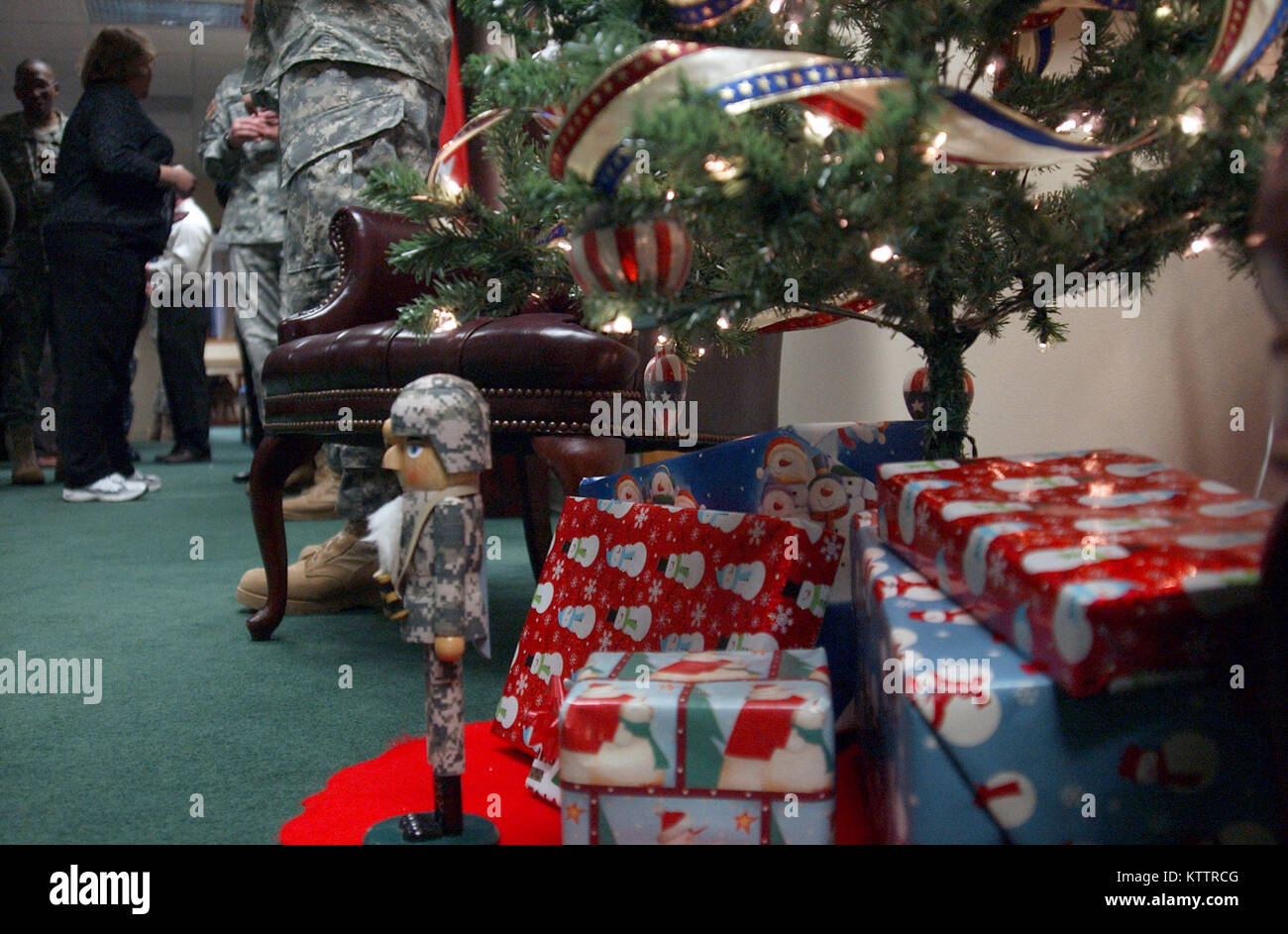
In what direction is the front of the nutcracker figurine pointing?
to the viewer's left

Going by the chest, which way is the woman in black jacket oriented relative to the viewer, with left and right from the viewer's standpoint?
facing to the right of the viewer

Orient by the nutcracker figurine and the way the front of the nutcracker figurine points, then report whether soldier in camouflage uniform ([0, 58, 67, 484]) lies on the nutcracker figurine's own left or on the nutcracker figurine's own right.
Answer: on the nutcracker figurine's own right

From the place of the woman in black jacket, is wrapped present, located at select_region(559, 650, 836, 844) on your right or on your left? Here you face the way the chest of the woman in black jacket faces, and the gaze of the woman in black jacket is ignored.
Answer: on your right

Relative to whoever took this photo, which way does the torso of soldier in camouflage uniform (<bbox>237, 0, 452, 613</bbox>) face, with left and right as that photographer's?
facing to the left of the viewer
